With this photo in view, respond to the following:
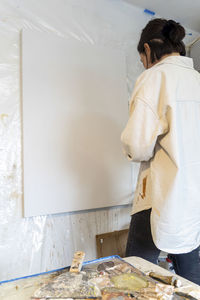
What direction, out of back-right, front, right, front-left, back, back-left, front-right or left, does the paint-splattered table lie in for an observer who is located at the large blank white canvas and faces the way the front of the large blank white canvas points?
front-right

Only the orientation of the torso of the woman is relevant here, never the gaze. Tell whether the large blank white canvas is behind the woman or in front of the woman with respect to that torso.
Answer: in front

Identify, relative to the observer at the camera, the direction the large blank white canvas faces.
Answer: facing the viewer and to the right of the viewer

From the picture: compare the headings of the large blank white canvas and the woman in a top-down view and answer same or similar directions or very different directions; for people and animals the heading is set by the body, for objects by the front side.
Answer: very different directions

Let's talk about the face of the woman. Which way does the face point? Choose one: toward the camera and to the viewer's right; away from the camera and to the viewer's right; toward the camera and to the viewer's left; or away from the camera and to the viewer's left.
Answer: away from the camera and to the viewer's left

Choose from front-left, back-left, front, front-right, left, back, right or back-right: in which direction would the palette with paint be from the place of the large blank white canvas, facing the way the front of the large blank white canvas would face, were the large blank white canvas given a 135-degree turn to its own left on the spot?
back

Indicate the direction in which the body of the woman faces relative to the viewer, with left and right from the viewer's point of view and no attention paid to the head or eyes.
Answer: facing away from the viewer and to the left of the viewer
